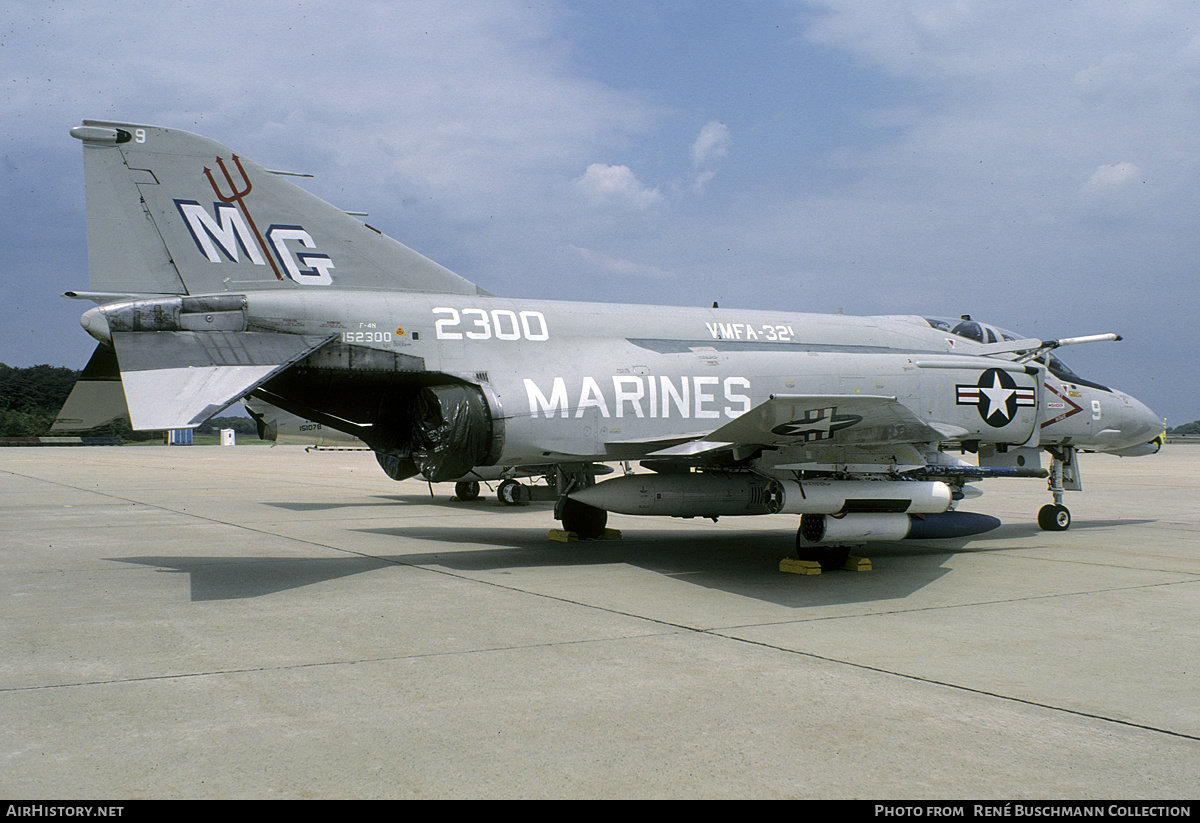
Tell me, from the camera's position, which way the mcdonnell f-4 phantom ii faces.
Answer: facing away from the viewer and to the right of the viewer
